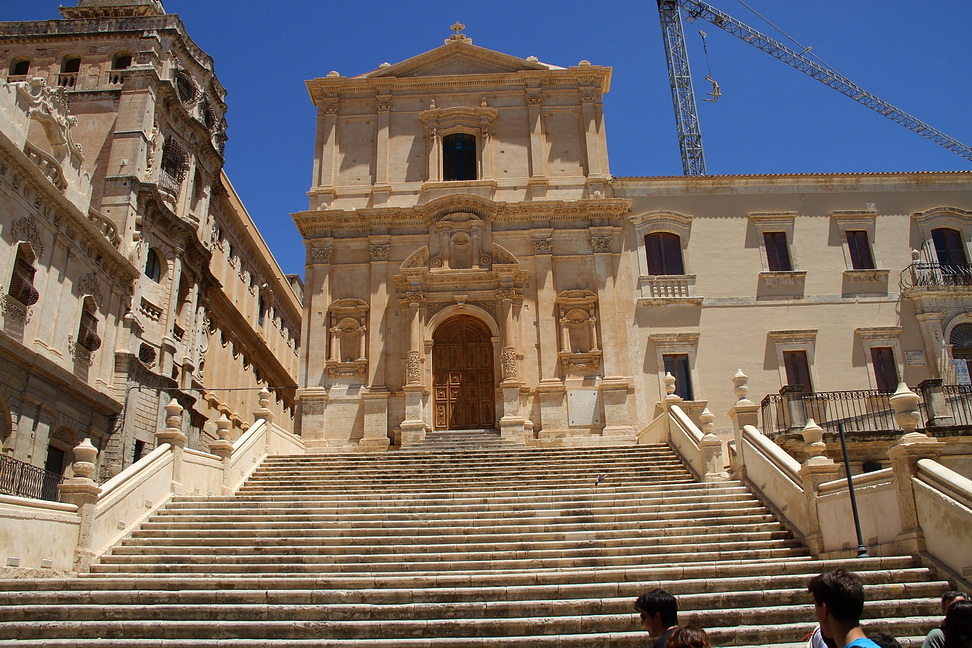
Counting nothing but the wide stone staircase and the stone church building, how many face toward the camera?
2

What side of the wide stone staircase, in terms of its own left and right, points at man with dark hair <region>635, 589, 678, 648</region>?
front

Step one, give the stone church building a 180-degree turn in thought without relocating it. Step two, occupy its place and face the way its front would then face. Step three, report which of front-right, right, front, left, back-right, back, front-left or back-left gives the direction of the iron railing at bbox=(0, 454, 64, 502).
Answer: back-left

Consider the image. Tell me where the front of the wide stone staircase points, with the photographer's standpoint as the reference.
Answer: facing the viewer

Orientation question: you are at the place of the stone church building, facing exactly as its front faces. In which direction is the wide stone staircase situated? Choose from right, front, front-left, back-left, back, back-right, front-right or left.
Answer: front

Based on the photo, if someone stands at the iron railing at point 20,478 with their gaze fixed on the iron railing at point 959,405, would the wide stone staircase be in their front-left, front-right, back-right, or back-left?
front-right

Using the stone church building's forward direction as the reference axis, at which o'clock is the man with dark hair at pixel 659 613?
The man with dark hair is roughly at 12 o'clock from the stone church building.

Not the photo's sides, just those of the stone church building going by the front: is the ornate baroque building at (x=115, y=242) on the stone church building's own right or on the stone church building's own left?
on the stone church building's own right

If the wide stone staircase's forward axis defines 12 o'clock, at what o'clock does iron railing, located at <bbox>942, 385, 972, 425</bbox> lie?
The iron railing is roughly at 8 o'clock from the wide stone staircase.

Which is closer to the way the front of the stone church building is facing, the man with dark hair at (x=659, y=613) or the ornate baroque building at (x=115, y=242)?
the man with dark hair

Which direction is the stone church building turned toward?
toward the camera

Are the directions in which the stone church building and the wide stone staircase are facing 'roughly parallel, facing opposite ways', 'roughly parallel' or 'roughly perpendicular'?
roughly parallel

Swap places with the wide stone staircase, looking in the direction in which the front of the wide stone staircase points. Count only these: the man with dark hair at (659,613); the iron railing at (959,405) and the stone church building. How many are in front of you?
1

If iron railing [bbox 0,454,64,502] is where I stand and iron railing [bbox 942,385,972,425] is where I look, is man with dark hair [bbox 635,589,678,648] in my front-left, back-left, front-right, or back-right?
front-right
